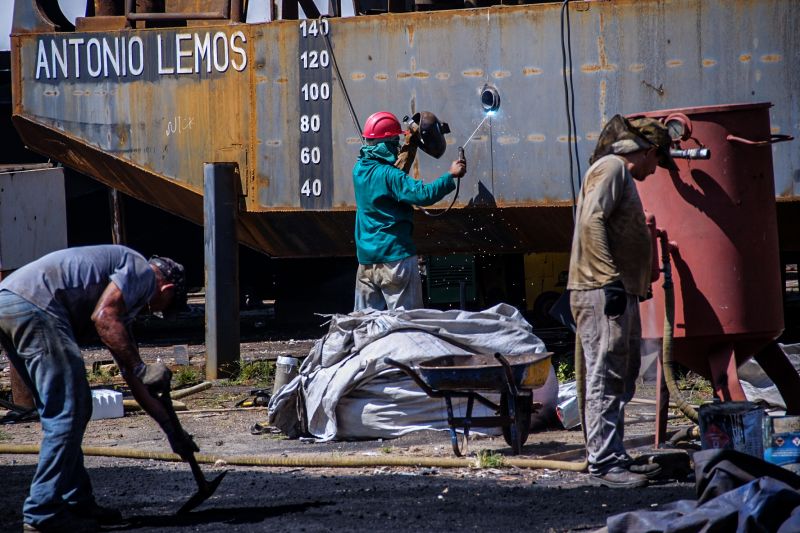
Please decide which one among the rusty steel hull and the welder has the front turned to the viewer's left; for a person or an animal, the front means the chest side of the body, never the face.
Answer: the rusty steel hull

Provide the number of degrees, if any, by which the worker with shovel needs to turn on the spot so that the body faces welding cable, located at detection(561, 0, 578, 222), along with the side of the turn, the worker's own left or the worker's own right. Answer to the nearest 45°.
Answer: approximately 45° to the worker's own left

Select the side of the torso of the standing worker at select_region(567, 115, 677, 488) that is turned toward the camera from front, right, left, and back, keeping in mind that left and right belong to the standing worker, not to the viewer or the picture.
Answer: right

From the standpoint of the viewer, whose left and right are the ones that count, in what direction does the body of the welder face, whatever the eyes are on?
facing away from the viewer and to the right of the viewer

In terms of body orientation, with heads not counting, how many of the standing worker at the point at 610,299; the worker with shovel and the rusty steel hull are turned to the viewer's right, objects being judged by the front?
2

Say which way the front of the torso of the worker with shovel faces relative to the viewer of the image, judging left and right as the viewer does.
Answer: facing to the right of the viewer

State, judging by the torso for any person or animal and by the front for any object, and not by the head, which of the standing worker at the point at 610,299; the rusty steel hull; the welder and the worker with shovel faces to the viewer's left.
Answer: the rusty steel hull

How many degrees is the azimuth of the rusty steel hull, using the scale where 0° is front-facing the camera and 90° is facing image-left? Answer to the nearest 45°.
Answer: approximately 90°

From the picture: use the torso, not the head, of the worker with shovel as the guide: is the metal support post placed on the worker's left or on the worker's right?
on the worker's left

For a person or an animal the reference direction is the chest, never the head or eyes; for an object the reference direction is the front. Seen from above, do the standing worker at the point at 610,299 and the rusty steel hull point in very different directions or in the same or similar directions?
very different directions

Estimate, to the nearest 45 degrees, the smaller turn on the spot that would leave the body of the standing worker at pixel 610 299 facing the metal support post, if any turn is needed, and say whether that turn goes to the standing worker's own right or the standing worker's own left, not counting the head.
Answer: approximately 135° to the standing worker's own left

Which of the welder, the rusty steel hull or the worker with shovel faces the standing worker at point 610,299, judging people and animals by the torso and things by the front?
the worker with shovel

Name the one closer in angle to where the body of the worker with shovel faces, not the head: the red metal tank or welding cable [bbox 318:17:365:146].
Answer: the red metal tank

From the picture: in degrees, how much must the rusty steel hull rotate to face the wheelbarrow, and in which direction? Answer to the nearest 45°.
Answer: approximately 90° to its left

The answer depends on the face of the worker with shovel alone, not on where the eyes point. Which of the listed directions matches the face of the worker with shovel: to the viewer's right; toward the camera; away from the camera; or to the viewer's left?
to the viewer's right

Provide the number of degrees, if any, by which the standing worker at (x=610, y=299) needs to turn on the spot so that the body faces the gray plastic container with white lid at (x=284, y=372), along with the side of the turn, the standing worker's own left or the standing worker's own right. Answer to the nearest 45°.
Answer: approximately 135° to the standing worker's own left
